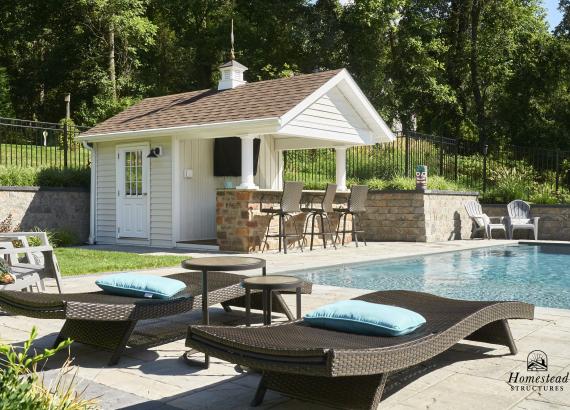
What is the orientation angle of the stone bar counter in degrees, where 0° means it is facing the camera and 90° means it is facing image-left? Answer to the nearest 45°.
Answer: approximately 315°

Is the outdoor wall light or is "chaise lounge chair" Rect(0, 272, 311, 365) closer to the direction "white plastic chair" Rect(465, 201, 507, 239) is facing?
the chaise lounge chair

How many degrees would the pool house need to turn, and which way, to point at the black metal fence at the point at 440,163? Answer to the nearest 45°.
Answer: approximately 90° to its left

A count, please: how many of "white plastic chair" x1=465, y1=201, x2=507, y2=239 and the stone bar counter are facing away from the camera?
0

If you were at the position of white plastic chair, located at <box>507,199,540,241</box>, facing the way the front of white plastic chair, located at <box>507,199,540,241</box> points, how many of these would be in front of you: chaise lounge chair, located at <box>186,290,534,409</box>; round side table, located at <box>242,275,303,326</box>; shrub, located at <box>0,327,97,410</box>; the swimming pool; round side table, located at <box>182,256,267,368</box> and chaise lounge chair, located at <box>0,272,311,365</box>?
6

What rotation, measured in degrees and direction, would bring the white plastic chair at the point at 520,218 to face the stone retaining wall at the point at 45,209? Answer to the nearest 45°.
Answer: approximately 45° to its right

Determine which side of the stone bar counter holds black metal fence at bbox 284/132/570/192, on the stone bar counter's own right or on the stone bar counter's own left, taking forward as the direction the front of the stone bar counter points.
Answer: on the stone bar counter's own left

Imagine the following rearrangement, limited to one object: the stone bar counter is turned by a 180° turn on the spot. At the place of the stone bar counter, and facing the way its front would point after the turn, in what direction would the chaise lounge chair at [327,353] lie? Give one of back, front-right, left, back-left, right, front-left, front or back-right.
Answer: back-left

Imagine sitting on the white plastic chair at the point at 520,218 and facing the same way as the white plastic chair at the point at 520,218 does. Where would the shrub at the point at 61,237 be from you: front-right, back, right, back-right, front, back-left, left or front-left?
front-right

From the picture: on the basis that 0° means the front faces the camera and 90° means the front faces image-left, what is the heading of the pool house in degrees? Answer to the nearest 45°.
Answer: approximately 315°

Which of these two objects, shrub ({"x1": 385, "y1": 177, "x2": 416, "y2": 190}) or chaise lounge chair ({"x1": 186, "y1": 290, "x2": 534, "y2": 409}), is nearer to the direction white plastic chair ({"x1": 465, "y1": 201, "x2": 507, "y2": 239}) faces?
the chaise lounge chair

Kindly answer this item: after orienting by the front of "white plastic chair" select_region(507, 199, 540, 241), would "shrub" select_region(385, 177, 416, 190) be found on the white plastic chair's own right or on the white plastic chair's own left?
on the white plastic chair's own right

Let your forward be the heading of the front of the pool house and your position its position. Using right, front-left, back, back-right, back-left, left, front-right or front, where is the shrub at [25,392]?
front-right

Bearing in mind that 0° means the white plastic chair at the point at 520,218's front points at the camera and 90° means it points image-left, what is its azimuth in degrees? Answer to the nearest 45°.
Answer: approximately 0°

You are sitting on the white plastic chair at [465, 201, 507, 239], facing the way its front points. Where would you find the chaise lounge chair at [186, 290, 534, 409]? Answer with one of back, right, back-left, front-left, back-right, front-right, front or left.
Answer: front-right
